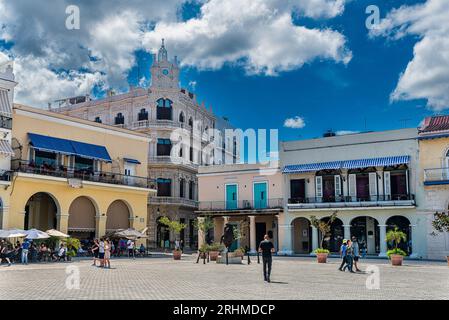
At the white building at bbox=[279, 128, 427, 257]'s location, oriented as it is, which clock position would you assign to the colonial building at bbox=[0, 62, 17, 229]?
The colonial building is roughly at 2 o'clock from the white building.

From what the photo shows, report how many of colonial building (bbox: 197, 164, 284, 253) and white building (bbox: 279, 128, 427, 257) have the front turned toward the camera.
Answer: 2

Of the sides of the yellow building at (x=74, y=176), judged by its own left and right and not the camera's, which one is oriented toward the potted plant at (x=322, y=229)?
front

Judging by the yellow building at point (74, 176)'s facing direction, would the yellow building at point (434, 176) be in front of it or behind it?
in front

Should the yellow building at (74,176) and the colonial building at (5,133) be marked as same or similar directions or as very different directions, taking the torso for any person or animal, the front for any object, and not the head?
same or similar directions

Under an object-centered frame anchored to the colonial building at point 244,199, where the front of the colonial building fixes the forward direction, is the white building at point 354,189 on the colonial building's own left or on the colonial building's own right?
on the colonial building's own left

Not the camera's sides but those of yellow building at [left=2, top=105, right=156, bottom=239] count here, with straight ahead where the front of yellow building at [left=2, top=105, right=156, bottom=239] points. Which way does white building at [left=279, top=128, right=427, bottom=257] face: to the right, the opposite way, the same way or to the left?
to the right

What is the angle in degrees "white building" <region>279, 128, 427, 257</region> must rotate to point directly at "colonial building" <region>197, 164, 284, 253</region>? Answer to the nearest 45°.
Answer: approximately 90° to its right

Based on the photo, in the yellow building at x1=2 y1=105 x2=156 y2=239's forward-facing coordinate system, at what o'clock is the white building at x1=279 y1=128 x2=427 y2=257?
The white building is roughly at 11 o'clock from the yellow building.

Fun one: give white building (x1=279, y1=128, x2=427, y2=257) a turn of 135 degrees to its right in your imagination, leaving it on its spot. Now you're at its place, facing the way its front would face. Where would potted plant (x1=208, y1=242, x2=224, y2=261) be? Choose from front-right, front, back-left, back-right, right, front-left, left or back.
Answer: left

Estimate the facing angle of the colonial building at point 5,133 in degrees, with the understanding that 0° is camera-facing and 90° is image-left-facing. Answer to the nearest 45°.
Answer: approximately 315°

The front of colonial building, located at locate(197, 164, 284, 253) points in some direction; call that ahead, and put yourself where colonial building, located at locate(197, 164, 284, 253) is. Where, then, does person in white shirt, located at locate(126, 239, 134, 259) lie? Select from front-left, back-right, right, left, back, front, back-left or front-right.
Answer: front-right

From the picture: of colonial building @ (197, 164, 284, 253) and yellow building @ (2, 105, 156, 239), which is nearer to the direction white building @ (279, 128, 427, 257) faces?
the yellow building

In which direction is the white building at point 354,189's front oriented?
toward the camera

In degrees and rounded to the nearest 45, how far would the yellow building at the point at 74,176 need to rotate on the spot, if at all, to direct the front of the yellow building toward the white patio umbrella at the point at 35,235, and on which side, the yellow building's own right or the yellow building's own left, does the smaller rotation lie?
approximately 45° to the yellow building's own right

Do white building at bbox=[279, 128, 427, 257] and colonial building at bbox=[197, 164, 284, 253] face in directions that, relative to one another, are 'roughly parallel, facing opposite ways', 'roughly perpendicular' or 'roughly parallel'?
roughly parallel

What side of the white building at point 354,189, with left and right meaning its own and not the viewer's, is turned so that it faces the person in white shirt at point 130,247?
right
